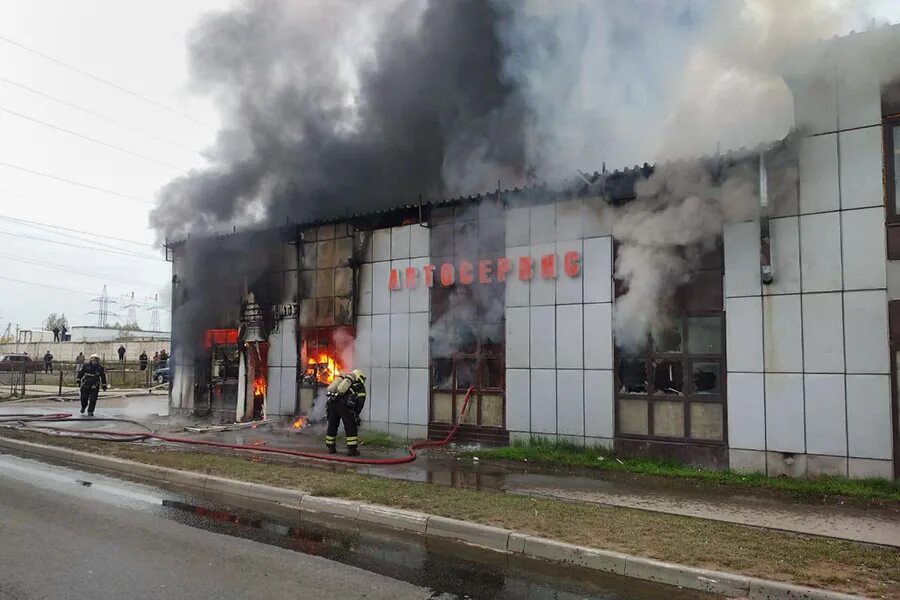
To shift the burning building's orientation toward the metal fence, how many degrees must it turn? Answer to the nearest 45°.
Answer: approximately 90° to its right

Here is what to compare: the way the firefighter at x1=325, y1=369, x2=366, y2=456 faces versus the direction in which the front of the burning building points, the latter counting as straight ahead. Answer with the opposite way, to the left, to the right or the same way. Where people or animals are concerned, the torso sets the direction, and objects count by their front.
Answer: the opposite way

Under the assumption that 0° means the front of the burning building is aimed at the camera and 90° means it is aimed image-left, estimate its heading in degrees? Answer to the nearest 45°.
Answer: approximately 45°

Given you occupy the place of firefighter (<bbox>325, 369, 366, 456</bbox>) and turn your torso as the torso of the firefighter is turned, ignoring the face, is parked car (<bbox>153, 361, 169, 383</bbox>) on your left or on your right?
on your left

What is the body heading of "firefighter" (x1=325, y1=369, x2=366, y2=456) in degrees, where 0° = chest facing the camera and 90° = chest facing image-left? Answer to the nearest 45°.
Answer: approximately 225°

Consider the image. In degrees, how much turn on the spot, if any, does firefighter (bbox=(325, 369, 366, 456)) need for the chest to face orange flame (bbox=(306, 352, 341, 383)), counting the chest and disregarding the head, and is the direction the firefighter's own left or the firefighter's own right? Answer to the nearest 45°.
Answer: approximately 45° to the firefighter's own left

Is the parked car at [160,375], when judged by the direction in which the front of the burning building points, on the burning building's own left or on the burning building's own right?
on the burning building's own right

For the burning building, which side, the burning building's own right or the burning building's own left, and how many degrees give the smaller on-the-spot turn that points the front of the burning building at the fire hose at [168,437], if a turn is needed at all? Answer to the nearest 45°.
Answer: approximately 45° to the burning building's own right
